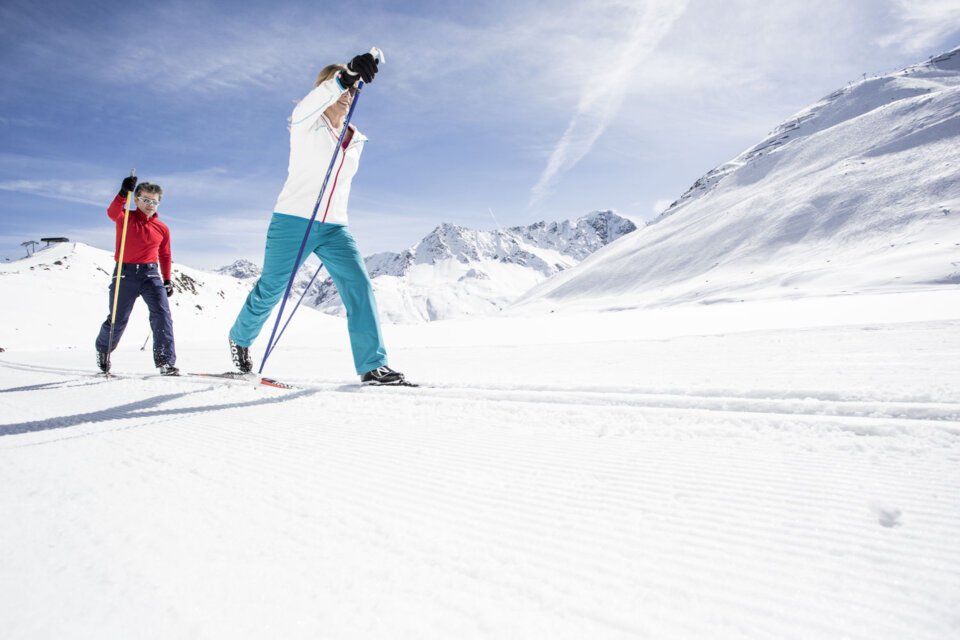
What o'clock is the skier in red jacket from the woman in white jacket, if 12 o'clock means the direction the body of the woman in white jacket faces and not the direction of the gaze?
The skier in red jacket is roughly at 6 o'clock from the woman in white jacket.

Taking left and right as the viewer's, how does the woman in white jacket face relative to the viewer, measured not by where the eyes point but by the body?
facing the viewer and to the right of the viewer

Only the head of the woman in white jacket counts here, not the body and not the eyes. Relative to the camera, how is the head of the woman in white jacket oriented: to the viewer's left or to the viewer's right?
to the viewer's right
